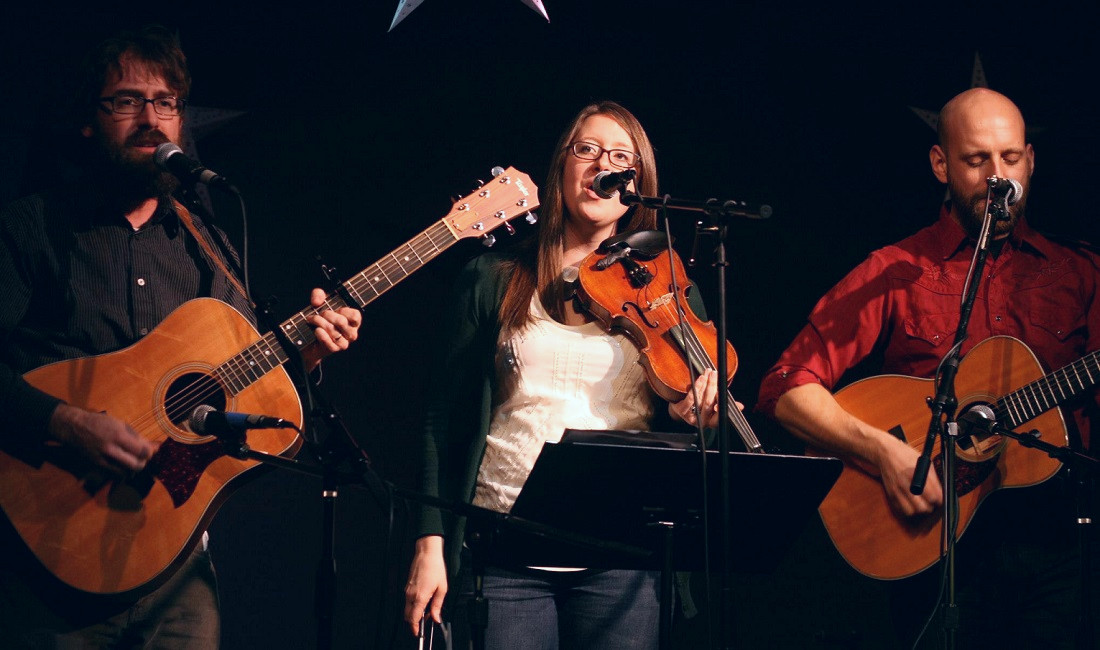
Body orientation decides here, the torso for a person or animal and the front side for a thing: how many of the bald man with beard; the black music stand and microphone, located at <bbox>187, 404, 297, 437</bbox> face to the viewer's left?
1

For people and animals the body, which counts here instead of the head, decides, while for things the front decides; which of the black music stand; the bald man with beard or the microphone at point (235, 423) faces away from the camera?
the black music stand

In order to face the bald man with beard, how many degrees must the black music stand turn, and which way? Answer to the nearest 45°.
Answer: approximately 45° to its right

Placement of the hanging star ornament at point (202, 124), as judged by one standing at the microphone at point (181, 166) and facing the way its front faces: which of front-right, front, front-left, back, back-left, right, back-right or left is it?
front-right

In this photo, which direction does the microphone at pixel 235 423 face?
to the viewer's left

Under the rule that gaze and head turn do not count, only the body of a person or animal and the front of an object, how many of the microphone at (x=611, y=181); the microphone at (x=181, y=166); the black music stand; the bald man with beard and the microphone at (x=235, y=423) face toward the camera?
1

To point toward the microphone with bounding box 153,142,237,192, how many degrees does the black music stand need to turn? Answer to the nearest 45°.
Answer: approximately 90° to its left

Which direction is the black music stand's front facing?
away from the camera

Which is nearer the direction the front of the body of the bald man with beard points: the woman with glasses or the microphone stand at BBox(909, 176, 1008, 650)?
the microphone stand

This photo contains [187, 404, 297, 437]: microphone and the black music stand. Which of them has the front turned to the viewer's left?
the microphone

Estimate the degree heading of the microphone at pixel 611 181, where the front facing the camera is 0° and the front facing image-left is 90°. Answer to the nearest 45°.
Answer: approximately 135°

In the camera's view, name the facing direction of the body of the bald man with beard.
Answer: toward the camera

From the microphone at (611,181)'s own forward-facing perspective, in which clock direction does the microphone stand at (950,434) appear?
The microphone stand is roughly at 4 o'clock from the microphone.

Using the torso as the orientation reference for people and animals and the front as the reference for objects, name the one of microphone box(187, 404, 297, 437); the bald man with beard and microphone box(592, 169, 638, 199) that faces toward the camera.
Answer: the bald man with beard

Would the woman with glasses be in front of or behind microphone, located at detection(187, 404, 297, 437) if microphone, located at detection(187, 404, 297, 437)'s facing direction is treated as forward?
behind

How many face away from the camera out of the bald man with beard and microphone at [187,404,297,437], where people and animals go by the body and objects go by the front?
0

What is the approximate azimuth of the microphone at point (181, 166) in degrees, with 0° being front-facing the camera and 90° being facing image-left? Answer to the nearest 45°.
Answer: approximately 135°

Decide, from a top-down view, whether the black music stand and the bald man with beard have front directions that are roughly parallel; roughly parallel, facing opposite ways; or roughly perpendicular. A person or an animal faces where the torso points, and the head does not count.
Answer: roughly parallel, facing opposite ways
